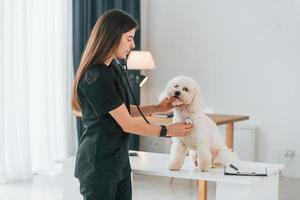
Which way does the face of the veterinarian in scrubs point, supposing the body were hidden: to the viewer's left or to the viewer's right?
to the viewer's right

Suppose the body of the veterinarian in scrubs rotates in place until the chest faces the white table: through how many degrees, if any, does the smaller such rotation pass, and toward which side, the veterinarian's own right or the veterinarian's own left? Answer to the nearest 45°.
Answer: approximately 45° to the veterinarian's own left

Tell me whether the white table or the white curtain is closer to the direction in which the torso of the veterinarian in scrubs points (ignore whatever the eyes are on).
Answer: the white table

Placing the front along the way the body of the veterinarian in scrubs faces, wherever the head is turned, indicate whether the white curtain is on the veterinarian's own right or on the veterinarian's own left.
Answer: on the veterinarian's own left

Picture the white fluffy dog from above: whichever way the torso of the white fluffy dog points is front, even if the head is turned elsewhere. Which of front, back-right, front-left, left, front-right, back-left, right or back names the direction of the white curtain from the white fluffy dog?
right

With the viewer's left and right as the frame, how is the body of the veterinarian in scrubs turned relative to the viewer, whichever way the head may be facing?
facing to the right of the viewer
